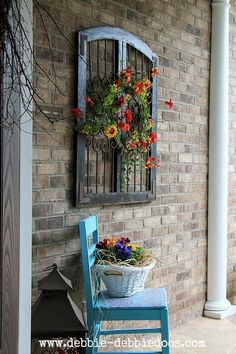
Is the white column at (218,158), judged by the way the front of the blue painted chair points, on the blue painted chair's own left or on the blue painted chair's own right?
on the blue painted chair's own left

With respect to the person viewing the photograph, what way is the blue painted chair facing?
facing to the right of the viewer
